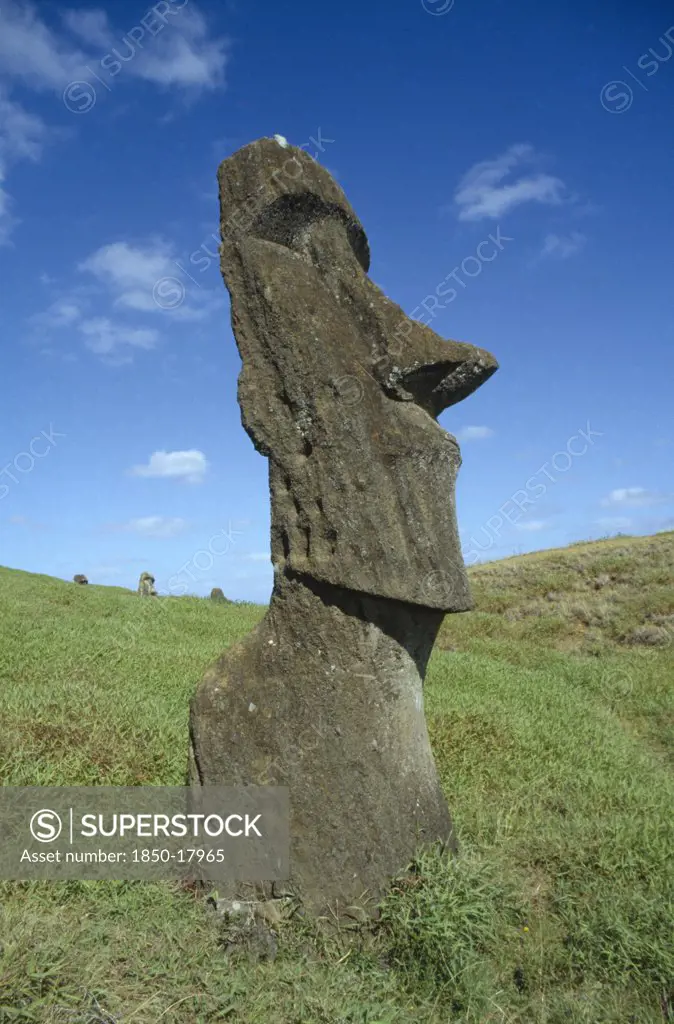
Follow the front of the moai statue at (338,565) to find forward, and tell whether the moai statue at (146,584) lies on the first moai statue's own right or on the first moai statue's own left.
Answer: on the first moai statue's own left

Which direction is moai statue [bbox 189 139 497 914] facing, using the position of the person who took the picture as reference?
facing to the right of the viewer
